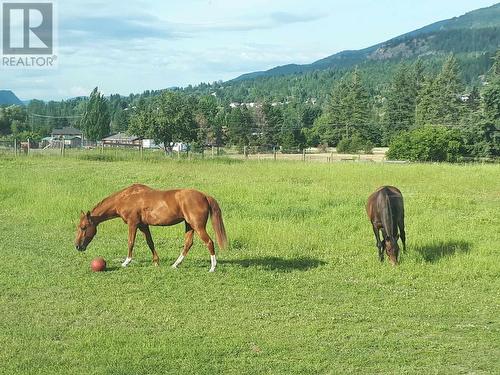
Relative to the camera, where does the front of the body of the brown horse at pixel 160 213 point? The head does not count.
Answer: to the viewer's left

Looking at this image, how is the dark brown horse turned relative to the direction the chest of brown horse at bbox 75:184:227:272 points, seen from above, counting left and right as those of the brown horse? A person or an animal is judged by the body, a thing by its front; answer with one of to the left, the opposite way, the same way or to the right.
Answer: to the left

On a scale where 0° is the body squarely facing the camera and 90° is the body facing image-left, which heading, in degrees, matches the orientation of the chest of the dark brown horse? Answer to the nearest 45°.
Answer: approximately 0°

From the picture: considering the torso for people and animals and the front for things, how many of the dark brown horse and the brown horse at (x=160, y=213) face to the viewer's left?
1

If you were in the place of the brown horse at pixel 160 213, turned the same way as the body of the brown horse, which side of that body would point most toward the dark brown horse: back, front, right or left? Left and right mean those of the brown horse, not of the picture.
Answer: back

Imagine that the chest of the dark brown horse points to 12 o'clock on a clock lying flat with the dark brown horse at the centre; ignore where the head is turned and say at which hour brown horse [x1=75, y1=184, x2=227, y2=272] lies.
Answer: The brown horse is roughly at 2 o'clock from the dark brown horse.

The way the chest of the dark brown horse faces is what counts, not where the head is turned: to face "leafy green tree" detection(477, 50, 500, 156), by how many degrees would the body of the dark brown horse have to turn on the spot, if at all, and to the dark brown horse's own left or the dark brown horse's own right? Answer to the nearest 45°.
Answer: approximately 180°

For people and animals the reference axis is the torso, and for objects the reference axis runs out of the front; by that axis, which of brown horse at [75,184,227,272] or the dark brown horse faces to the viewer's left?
the brown horse

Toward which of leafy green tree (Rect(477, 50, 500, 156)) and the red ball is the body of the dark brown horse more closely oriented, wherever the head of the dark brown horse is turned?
the red ball

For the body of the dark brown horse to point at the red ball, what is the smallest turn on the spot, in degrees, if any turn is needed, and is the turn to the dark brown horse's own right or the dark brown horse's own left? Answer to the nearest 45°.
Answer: approximately 45° to the dark brown horse's own right

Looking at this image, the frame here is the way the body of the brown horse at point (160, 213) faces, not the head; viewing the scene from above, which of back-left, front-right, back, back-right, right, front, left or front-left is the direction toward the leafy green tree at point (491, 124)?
back-right

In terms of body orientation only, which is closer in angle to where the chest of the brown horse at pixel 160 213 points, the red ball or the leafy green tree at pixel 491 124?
the red ball

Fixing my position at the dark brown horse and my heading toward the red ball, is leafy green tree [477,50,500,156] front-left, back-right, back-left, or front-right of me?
back-right

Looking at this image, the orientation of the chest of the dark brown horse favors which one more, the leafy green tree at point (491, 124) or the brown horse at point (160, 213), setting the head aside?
the brown horse
